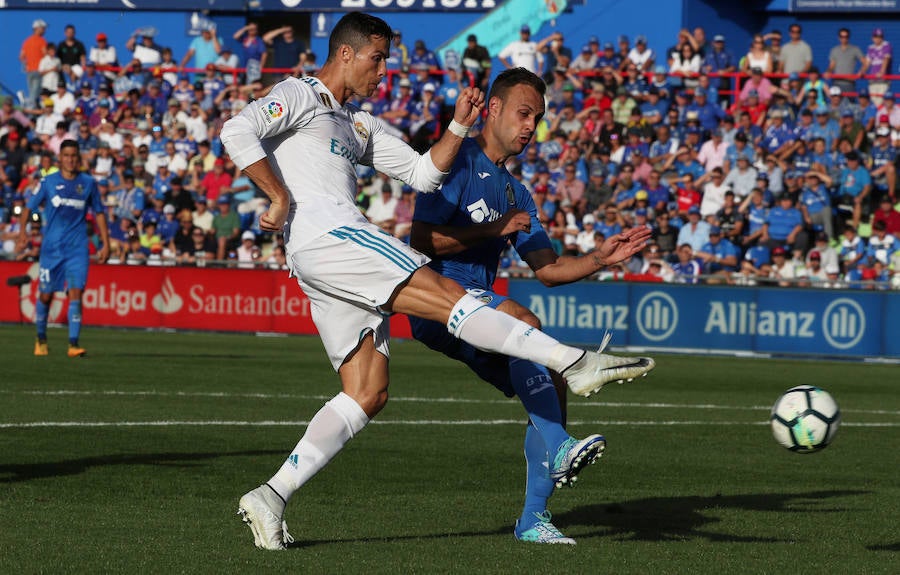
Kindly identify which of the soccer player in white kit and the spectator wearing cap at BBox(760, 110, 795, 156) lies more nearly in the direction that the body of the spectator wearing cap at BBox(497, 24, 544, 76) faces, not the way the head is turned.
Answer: the soccer player in white kit

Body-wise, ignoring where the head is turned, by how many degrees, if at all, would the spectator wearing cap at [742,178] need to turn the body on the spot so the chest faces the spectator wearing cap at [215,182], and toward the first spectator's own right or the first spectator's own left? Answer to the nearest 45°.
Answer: approximately 90° to the first spectator's own right

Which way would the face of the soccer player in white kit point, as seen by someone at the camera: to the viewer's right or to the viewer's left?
to the viewer's right

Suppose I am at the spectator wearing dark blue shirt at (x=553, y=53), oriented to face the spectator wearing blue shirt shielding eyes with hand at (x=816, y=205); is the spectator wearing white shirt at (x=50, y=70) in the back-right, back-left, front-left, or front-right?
back-right

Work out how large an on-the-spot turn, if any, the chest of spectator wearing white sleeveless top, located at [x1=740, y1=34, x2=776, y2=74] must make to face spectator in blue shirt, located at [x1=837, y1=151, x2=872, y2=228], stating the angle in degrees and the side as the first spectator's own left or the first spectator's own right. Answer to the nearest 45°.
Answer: approximately 45° to the first spectator's own left

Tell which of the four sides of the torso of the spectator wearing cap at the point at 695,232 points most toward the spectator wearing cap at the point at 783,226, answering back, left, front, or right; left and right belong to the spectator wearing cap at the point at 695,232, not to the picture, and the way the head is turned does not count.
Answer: left

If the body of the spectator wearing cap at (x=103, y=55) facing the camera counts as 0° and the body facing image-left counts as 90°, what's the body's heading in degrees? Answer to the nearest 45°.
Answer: approximately 0°
